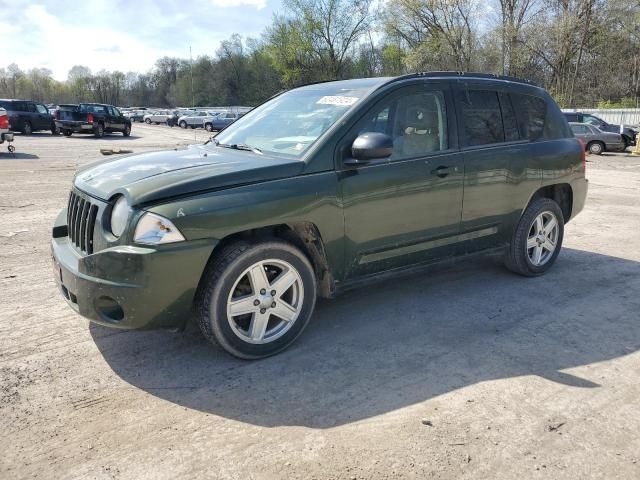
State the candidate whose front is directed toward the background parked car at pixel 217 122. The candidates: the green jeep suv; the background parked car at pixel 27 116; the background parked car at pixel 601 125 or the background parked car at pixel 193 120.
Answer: the background parked car at pixel 27 116

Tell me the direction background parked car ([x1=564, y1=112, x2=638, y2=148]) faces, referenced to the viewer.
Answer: facing to the right of the viewer

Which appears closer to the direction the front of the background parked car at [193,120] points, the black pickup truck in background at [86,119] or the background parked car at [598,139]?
the black pickup truck in background

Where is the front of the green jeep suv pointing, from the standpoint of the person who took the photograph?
facing the viewer and to the left of the viewer

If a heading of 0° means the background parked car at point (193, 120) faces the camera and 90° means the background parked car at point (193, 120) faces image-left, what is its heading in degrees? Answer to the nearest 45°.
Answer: approximately 90°

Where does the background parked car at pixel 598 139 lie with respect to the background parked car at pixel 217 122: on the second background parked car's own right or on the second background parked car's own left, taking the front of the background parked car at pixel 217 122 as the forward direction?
on the second background parked car's own left

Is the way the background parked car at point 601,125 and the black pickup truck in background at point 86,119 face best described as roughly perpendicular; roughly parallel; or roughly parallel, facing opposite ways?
roughly perpendicular

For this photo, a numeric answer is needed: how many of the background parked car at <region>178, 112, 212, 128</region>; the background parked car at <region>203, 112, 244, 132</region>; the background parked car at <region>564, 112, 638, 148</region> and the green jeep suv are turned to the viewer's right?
1

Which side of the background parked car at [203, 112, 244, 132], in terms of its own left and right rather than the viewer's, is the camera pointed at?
left

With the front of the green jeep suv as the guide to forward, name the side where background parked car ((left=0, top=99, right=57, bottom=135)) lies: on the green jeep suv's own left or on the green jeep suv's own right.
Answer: on the green jeep suv's own right
